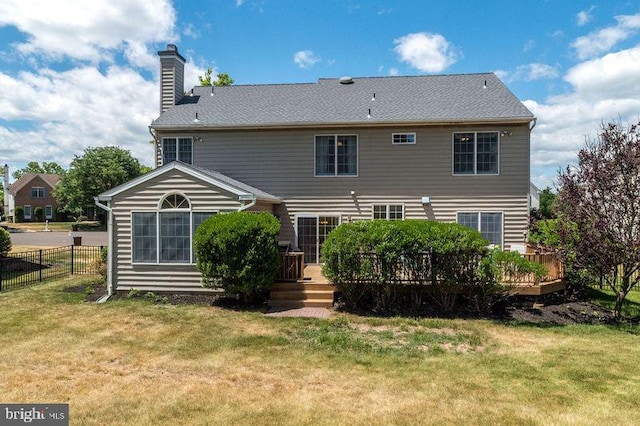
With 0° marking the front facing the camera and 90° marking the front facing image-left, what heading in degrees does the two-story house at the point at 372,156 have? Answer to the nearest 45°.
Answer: approximately 180°

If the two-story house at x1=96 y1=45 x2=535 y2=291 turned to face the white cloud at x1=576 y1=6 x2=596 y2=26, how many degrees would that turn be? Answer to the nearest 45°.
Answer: approximately 90° to its right

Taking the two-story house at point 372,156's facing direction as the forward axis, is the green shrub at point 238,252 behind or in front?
behind

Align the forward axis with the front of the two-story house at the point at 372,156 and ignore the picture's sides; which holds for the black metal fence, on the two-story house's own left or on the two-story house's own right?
on the two-story house's own left

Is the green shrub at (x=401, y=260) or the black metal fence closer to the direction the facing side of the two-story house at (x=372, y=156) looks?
the black metal fence

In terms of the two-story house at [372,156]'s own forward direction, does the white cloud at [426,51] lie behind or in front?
in front

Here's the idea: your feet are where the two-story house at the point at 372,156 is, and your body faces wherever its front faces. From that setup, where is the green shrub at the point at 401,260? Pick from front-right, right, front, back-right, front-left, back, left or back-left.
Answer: back

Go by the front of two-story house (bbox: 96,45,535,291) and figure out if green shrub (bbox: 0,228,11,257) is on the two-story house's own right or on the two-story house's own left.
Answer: on the two-story house's own left
